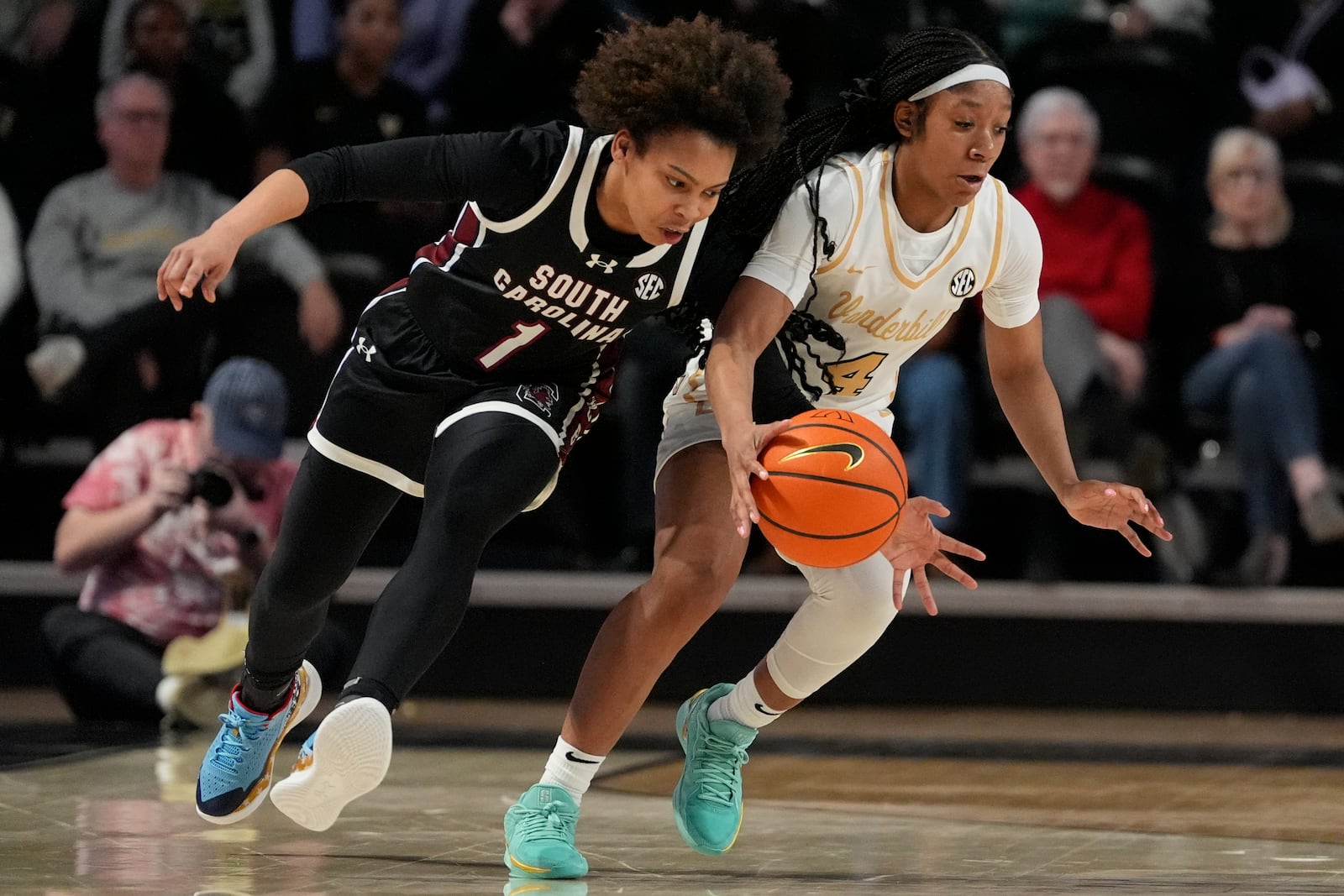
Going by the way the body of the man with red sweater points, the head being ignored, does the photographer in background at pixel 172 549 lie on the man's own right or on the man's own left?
on the man's own right

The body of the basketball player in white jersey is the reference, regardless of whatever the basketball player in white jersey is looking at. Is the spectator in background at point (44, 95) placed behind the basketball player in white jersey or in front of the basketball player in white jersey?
behind

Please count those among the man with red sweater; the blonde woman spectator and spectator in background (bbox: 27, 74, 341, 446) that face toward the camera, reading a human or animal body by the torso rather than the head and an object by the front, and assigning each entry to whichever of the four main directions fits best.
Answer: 3

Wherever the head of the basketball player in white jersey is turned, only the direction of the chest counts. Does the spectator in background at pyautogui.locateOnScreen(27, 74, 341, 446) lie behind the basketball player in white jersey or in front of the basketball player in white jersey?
behind

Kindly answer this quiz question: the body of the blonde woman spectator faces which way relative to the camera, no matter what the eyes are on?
toward the camera

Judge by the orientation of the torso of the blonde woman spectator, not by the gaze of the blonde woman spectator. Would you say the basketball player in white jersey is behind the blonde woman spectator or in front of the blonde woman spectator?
in front

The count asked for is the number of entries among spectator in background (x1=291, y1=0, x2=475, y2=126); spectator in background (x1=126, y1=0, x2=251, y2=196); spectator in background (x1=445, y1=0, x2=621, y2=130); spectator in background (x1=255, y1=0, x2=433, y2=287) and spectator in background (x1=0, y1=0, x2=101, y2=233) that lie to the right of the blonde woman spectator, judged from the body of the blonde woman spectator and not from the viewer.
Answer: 5

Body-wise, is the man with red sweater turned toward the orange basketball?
yes

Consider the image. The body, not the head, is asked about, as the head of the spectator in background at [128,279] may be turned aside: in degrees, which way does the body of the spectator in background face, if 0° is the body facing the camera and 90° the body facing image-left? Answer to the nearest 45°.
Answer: approximately 0°

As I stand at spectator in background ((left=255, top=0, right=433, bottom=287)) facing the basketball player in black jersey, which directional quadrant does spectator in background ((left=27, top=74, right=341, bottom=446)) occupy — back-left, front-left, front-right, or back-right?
front-right

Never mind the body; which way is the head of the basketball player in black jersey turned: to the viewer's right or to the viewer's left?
to the viewer's right

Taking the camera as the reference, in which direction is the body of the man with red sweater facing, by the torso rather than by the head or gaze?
toward the camera

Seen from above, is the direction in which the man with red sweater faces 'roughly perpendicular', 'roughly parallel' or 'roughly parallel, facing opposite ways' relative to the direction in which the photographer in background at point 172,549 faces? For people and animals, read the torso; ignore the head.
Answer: roughly parallel

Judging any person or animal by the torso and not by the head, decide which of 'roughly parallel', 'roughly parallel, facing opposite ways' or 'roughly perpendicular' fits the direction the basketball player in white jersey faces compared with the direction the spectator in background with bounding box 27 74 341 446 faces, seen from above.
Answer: roughly parallel

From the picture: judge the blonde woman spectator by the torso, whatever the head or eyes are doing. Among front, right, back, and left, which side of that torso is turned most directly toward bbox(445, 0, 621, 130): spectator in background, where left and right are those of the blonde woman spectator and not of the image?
right
